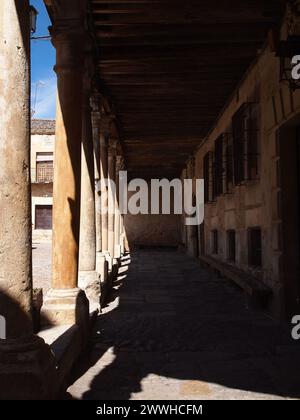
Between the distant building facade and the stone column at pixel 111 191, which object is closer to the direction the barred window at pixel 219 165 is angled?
the stone column

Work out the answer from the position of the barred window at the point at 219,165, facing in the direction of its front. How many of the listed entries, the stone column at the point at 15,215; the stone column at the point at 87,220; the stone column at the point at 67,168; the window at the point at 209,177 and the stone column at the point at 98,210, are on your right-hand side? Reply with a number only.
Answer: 1

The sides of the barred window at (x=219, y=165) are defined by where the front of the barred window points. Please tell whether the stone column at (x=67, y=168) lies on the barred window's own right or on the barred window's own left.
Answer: on the barred window's own left

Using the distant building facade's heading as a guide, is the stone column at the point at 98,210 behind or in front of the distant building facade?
in front

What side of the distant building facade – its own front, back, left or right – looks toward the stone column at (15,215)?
front

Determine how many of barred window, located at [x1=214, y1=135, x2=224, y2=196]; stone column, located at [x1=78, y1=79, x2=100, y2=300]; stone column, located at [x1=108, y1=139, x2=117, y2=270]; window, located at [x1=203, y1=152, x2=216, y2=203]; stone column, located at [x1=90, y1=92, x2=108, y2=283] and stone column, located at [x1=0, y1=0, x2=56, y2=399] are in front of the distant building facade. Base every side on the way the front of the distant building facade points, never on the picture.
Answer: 6

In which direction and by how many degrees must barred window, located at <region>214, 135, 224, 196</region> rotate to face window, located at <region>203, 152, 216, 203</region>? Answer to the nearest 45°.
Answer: approximately 90° to its right

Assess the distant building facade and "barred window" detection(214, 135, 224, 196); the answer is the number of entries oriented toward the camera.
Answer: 1

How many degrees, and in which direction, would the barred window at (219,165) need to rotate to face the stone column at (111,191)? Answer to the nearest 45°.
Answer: approximately 45° to its right

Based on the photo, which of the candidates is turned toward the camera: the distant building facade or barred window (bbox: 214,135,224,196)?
the distant building facade

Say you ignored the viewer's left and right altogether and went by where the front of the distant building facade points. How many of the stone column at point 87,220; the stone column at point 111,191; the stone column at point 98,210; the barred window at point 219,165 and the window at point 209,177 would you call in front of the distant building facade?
5

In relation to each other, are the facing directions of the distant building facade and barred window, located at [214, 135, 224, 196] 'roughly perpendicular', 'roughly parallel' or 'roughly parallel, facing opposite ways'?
roughly perpendicular

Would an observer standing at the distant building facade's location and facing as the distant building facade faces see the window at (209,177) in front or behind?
in front

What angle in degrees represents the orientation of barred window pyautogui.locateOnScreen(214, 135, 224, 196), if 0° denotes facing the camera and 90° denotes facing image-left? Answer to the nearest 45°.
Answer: approximately 90°

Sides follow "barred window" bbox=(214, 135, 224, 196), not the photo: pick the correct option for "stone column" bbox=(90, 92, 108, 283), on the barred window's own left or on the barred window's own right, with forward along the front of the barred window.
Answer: on the barred window's own left

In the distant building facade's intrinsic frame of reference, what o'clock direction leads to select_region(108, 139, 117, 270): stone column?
The stone column is roughly at 12 o'clock from the distant building facade.

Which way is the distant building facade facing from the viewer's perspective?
toward the camera

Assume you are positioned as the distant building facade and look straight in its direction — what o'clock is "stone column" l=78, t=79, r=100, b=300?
The stone column is roughly at 12 o'clock from the distant building facade.
